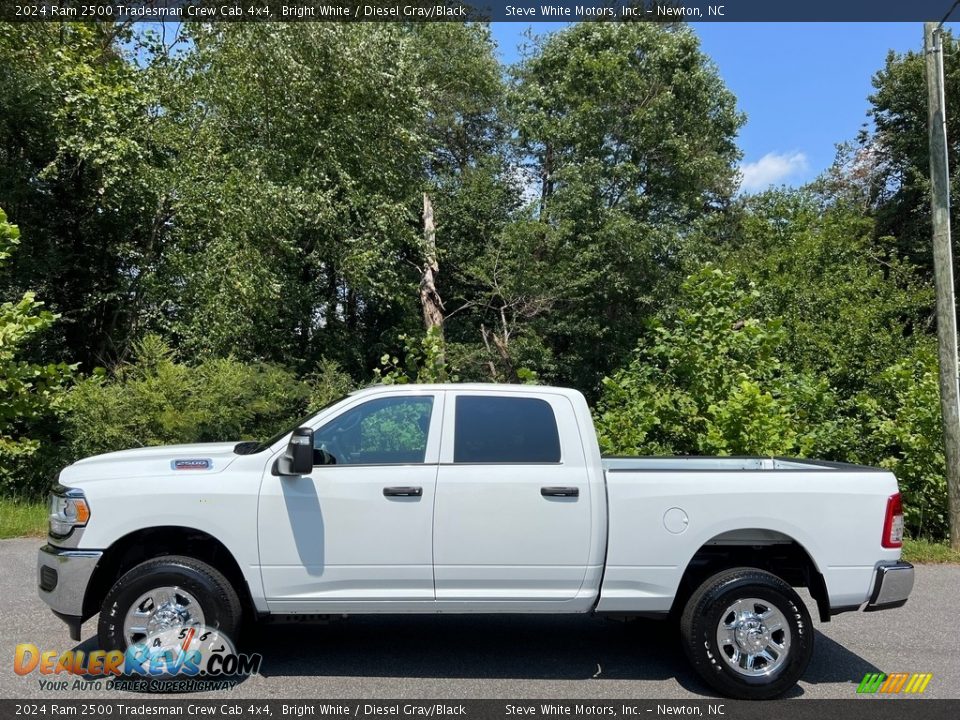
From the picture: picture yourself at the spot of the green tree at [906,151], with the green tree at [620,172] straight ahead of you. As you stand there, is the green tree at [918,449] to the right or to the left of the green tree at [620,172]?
left

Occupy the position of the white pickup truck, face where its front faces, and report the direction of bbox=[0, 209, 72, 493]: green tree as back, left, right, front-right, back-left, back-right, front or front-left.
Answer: front-right

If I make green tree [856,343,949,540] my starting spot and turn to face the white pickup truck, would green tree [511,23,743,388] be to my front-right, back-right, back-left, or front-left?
back-right

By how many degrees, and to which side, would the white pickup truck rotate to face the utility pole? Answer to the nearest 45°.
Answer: approximately 135° to its right

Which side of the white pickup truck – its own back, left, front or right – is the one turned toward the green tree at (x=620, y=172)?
right

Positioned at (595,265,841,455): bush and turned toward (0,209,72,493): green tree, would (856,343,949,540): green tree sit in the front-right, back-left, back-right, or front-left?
back-left

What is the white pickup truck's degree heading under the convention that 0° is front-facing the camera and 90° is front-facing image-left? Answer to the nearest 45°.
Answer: approximately 90°

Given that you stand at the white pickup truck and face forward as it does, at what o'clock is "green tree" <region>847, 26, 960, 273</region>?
The green tree is roughly at 4 o'clock from the white pickup truck.

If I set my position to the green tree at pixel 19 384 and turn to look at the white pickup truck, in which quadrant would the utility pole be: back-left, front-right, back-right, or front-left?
front-left

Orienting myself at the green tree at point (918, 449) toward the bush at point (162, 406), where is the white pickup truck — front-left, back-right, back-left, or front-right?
front-left
